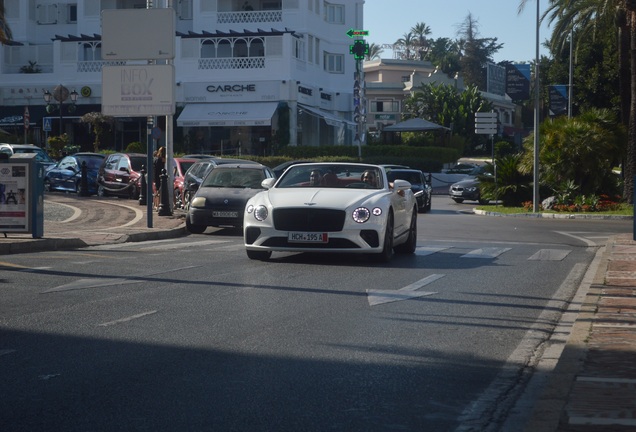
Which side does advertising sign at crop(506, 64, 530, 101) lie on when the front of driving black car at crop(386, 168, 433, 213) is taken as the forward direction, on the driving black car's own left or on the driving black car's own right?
on the driving black car's own left

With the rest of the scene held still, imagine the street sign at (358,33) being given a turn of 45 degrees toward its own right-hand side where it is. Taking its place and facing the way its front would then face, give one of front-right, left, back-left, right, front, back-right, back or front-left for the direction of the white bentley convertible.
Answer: front-left

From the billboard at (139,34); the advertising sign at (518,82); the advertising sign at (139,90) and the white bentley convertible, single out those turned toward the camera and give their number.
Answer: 4

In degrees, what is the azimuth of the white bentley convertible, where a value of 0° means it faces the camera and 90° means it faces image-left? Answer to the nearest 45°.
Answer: approximately 0°

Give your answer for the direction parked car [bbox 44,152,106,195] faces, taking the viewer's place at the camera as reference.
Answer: facing the viewer and to the left of the viewer

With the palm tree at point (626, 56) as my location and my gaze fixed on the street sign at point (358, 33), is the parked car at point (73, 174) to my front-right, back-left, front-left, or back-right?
front-left

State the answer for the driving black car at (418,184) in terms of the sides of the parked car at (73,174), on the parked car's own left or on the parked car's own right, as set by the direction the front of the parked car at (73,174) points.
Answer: on the parked car's own left

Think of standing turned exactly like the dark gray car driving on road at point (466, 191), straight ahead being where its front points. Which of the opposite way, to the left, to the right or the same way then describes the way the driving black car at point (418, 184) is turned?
to the left

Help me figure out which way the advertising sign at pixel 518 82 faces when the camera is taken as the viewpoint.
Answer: facing the viewer

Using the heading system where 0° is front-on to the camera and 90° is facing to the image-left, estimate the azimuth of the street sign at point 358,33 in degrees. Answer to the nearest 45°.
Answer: approximately 0°

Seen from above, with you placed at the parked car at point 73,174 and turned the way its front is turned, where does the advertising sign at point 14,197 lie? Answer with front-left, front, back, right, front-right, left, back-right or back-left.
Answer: front-left

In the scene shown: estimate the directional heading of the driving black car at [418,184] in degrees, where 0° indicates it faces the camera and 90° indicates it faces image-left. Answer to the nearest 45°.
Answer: approximately 315°
